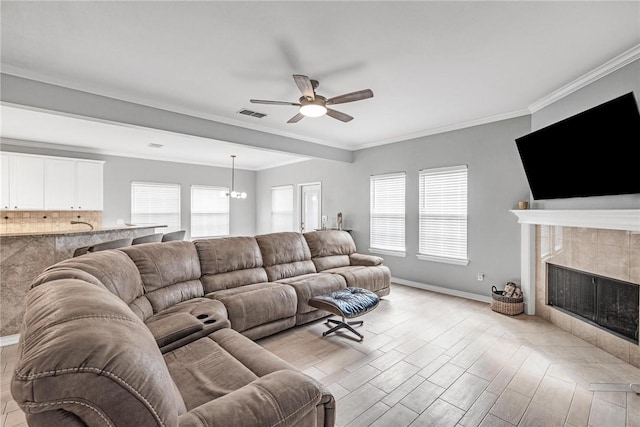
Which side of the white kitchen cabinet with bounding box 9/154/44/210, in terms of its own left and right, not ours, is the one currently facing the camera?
front

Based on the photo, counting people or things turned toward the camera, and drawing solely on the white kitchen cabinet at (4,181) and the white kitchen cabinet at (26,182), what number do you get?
2

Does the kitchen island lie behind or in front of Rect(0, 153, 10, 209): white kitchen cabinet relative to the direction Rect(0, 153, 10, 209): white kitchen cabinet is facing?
in front

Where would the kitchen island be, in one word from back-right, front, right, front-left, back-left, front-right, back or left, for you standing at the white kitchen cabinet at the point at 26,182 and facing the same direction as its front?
front

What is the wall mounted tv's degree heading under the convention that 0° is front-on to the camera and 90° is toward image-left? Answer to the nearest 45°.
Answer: approximately 45°

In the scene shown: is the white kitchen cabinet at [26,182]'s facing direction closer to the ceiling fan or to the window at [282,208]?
the ceiling fan

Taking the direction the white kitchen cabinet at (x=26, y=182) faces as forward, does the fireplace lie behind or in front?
in front

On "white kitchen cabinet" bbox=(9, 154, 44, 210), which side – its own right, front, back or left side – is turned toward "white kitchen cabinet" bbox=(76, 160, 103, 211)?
left

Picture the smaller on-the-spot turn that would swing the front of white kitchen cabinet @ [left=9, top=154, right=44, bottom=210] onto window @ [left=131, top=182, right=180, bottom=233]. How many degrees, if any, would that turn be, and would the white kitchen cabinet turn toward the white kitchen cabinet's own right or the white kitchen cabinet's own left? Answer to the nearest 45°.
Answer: approximately 90° to the white kitchen cabinet's own left

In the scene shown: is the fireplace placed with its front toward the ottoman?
yes

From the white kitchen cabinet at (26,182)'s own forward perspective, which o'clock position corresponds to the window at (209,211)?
The window is roughly at 9 o'clock from the white kitchen cabinet.

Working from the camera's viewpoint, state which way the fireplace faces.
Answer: facing the viewer and to the left of the viewer
